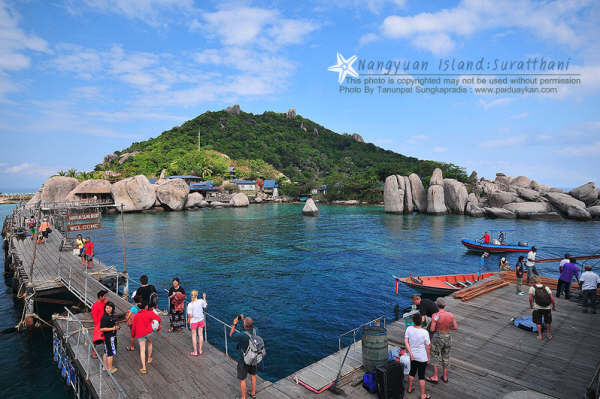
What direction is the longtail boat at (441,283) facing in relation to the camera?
to the viewer's left

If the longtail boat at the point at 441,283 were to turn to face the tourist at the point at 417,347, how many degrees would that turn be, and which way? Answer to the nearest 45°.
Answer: approximately 90° to its left

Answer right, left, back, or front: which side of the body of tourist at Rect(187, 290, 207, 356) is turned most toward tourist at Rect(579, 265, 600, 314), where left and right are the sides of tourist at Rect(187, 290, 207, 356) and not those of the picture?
right

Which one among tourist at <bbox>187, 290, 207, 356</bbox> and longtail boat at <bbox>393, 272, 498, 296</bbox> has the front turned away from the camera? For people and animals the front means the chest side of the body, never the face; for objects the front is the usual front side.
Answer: the tourist

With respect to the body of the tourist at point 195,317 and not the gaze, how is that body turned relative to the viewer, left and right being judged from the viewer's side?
facing away from the viewer

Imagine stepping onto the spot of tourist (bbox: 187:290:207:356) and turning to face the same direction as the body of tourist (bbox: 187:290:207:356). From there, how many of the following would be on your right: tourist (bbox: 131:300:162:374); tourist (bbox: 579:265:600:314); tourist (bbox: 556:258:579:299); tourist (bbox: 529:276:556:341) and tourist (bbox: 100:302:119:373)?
3

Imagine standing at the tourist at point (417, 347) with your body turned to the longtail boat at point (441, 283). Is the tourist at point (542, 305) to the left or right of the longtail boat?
right
